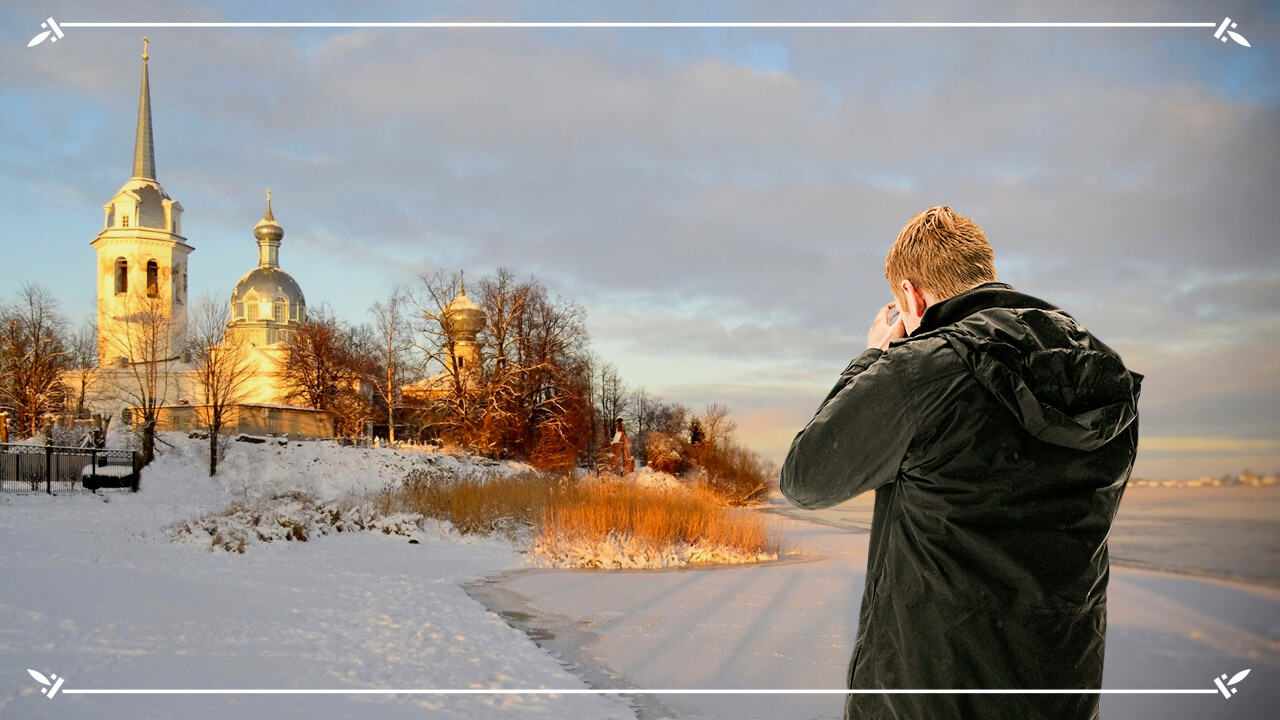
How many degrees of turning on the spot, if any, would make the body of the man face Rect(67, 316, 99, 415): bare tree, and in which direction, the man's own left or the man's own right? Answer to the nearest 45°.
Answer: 0° — they already face it

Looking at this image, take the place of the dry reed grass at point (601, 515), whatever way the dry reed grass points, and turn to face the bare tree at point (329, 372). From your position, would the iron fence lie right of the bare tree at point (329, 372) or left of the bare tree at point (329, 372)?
left

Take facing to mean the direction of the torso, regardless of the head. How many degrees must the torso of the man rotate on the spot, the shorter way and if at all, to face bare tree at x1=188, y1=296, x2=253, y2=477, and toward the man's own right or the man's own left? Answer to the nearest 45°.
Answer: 0° — they already face it

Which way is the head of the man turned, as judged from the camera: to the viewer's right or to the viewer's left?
to the viewer's left

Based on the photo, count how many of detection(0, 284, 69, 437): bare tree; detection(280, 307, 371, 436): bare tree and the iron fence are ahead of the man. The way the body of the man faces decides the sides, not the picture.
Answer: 3

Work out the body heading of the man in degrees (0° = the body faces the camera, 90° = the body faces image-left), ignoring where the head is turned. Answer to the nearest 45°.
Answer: approximately 135°

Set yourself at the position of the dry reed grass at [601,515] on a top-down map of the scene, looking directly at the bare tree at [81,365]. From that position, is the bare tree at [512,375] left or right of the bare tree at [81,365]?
right
